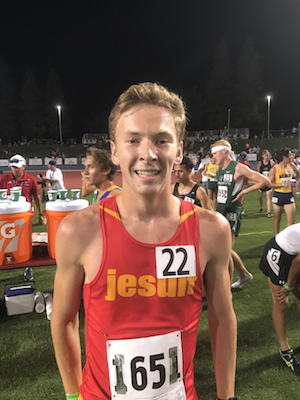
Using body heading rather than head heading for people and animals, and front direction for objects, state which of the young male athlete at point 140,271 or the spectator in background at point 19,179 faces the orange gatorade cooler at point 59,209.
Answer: the spectator in background

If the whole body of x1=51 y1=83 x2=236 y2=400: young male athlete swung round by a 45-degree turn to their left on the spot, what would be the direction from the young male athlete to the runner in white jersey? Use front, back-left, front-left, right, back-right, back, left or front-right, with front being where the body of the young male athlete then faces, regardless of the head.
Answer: left

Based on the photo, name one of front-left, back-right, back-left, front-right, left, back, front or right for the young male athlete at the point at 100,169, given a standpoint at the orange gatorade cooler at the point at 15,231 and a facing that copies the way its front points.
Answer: back-left

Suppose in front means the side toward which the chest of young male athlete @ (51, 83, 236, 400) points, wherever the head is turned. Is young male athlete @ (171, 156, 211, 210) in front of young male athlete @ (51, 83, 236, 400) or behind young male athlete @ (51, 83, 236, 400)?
behind

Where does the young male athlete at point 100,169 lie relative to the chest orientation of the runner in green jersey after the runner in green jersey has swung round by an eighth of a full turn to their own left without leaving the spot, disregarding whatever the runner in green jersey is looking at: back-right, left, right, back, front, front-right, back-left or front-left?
front-right

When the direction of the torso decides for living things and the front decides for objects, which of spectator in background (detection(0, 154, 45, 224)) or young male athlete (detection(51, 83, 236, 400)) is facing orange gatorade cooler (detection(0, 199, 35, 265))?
the spectator in background

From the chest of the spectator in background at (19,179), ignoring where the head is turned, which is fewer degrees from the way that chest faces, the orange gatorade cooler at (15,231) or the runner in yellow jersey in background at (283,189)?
the orange gatorade cooler

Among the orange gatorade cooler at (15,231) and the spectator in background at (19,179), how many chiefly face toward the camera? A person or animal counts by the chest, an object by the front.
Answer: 2

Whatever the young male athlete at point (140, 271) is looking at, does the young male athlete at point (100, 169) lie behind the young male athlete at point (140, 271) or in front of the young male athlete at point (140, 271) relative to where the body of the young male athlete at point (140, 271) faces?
behind

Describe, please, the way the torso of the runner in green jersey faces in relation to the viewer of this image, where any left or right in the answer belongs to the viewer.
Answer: facing the viewer and to the left of the viewer
